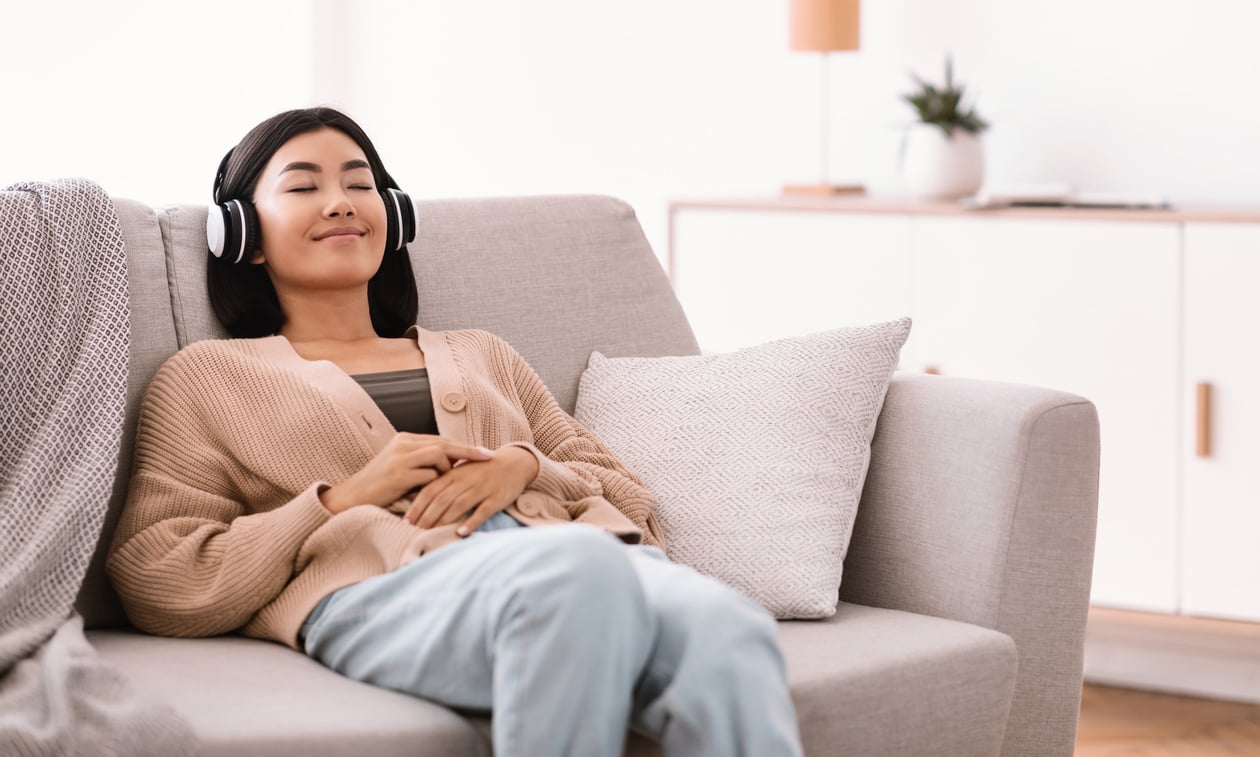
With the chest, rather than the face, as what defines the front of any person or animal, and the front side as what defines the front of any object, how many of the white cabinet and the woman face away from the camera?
0

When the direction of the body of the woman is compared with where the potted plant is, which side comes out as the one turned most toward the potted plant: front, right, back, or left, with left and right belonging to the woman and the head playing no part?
left

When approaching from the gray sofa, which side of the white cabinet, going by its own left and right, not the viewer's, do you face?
front
